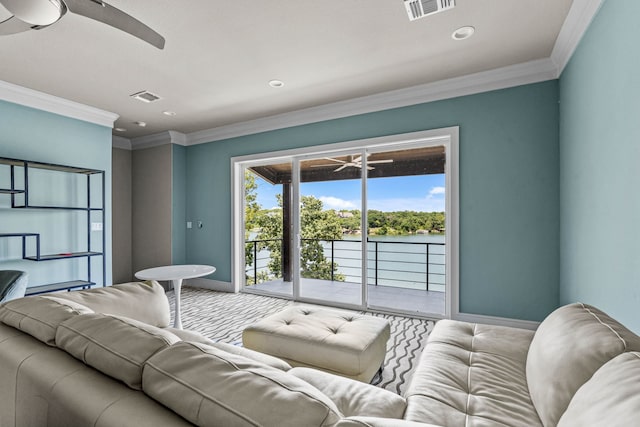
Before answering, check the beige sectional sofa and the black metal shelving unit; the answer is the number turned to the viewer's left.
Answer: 0

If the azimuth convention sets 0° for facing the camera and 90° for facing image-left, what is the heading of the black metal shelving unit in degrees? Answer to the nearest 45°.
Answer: approximately 315°

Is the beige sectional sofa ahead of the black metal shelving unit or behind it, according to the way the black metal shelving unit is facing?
ahead

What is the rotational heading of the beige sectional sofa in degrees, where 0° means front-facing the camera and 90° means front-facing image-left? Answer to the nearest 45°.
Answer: approximately 225°

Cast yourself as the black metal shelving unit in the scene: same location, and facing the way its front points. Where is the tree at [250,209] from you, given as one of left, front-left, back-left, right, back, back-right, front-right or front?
front-left

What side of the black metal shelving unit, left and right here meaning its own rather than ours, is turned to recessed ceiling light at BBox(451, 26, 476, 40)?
front

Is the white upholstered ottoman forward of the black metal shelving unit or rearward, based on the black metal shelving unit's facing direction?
forward

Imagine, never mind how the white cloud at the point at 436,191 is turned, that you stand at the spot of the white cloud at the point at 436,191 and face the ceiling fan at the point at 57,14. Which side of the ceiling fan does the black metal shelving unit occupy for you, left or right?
right
